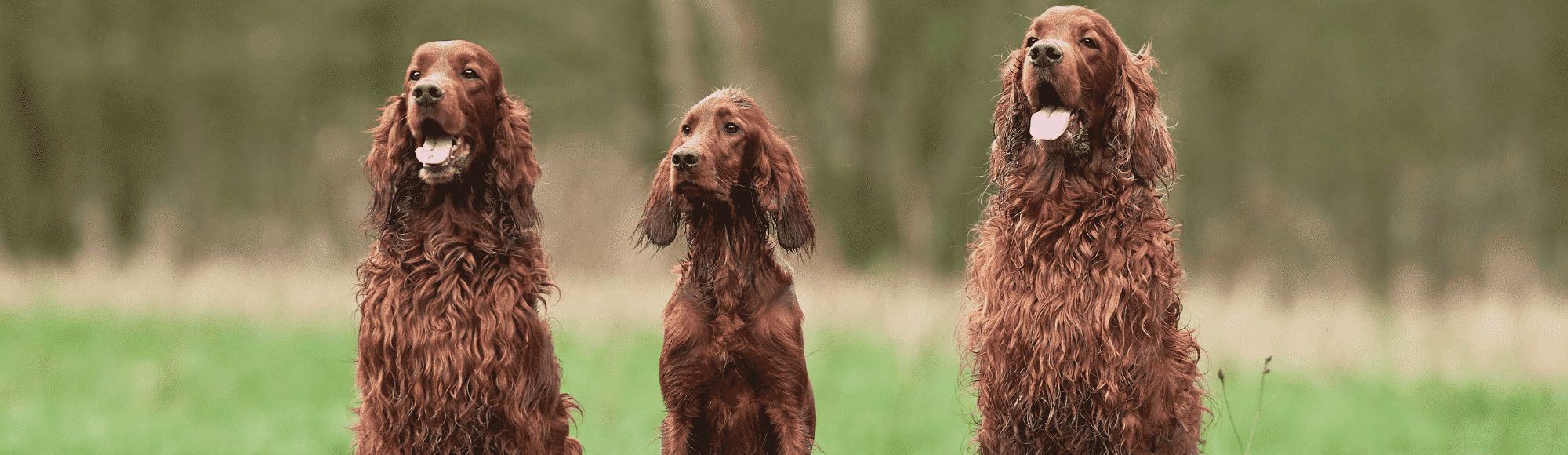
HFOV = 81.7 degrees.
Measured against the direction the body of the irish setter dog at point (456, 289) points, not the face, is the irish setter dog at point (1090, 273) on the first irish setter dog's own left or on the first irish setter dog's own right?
on the first irish setter dog's own left

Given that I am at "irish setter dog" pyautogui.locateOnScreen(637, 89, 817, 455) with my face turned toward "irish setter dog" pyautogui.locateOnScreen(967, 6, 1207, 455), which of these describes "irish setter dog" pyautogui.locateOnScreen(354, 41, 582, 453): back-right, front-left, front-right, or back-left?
back-right

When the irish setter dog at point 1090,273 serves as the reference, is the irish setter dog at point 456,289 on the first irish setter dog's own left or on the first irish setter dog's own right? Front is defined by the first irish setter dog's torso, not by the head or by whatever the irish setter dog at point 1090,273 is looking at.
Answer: on the first irish setter dog's own right

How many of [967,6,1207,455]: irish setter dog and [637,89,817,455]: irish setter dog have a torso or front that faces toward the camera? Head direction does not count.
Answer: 2

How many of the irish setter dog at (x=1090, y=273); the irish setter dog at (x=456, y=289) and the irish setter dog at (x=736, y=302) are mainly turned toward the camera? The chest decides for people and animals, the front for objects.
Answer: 3

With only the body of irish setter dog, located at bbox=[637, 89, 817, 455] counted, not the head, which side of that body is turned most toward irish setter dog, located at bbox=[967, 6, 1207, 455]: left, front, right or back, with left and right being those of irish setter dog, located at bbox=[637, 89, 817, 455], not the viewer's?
left

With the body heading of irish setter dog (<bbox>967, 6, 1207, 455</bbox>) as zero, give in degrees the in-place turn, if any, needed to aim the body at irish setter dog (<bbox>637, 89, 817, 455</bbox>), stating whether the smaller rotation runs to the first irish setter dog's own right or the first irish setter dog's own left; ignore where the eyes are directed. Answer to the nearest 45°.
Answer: approximately 90° to the first irish setter dog's own right

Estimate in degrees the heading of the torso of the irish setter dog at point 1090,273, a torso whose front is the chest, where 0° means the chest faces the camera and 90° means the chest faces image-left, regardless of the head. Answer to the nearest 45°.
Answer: approximately 0°

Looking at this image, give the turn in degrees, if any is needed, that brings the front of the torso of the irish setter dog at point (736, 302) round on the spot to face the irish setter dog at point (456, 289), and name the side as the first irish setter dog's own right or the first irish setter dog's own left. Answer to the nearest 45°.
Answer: approximately 90° to the first irish setter dog's own right

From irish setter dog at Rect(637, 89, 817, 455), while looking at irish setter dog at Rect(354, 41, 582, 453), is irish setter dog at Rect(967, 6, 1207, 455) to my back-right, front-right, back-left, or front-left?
back-left

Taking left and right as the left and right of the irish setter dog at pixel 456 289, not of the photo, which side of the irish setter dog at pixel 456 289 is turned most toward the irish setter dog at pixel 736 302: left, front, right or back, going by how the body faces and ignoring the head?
left
